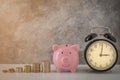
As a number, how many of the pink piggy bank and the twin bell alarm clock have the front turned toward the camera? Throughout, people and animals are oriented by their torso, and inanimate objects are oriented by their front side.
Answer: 2

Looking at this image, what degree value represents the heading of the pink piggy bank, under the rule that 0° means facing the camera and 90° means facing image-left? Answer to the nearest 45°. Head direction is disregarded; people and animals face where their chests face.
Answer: approximately 0°

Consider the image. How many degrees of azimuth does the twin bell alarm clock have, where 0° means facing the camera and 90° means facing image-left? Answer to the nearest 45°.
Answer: approximately 0°
